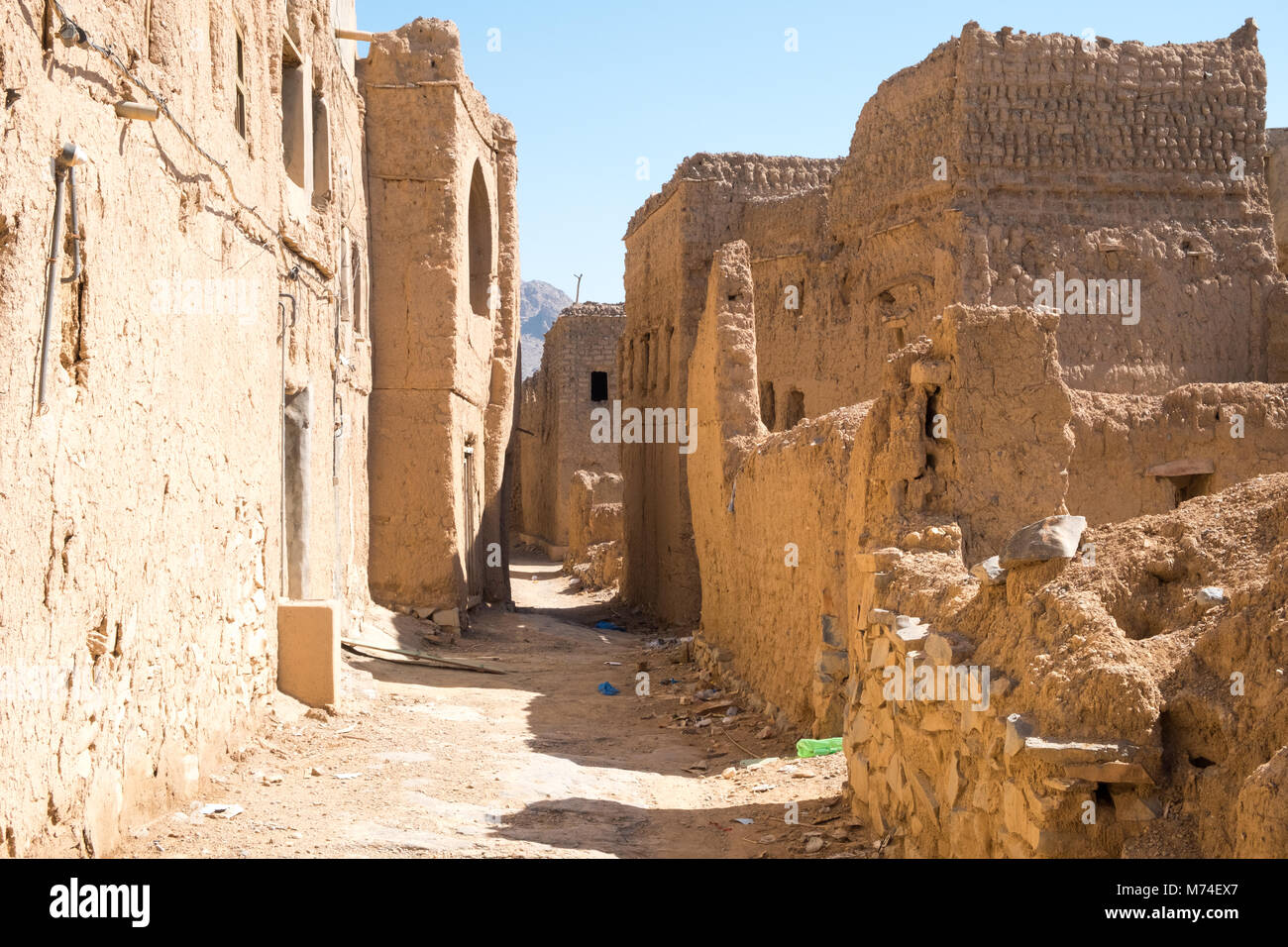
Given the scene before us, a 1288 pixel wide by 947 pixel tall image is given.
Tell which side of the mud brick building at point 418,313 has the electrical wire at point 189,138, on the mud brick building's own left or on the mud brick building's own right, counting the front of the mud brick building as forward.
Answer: on the mud brick building's own right

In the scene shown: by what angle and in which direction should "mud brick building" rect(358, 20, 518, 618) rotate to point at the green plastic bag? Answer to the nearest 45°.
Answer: approximately 90° to its right

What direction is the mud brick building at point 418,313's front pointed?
to the viewer's right

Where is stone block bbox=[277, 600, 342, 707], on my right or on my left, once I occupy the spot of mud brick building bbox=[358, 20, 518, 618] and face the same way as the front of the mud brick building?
on my right

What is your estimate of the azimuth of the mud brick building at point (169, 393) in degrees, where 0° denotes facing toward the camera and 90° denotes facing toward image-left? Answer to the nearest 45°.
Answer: approximately 270°

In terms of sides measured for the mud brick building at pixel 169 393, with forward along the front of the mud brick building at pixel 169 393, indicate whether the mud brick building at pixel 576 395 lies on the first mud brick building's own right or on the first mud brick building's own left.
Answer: on the first mud brick building's own left

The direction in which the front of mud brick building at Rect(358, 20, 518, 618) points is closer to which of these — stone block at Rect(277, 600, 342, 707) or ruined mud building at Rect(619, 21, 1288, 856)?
the ruined mud building

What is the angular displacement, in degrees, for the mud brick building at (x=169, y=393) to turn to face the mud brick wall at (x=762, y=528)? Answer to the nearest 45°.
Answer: approximately 45° to its left
